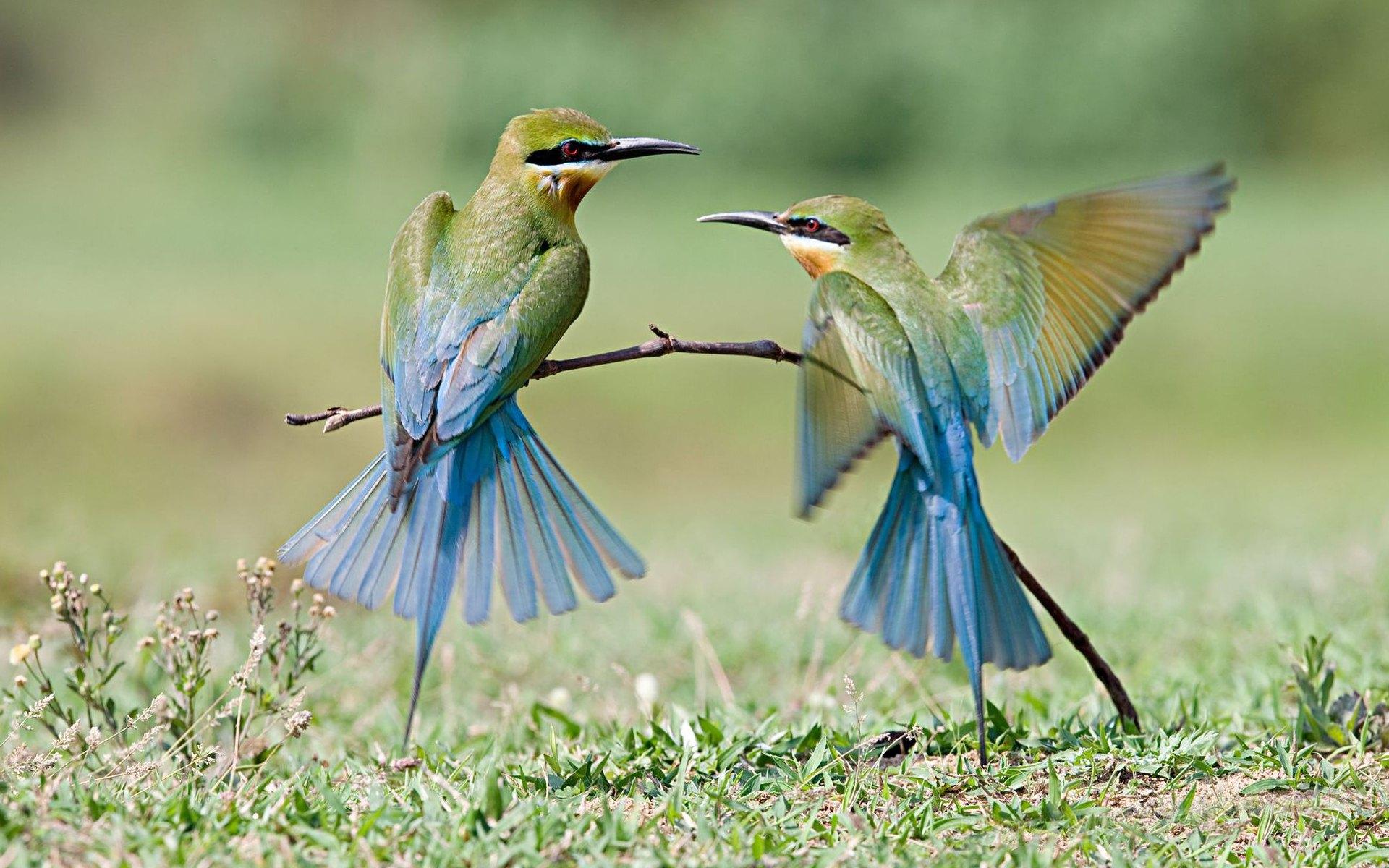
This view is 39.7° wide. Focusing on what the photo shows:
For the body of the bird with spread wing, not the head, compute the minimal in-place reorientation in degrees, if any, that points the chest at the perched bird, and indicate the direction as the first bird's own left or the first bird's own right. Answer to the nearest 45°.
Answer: approximately 45° to the first bird's own left

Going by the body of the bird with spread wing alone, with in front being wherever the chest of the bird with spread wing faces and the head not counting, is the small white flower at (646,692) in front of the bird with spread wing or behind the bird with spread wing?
in front

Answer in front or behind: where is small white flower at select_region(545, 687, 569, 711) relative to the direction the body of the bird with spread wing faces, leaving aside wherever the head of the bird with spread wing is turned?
in front

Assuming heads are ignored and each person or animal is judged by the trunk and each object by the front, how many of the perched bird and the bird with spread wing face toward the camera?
0

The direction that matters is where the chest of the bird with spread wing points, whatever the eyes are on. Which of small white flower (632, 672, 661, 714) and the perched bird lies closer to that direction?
the small white flower

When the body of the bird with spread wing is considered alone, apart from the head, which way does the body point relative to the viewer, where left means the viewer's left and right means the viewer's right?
facing away from the viewer and to the left of the viewer

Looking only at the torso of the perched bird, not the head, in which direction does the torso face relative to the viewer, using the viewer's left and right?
facing away from the viewer and to the right of the viewer

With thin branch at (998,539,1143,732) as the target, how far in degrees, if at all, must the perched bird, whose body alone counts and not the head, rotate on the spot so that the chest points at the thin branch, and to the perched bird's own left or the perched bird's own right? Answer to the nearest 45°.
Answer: approximately 45° to the perched bird's own right
